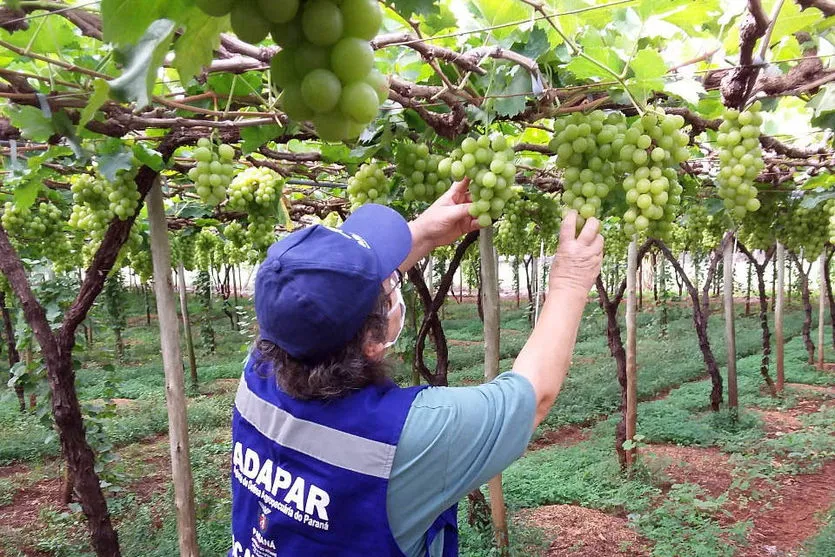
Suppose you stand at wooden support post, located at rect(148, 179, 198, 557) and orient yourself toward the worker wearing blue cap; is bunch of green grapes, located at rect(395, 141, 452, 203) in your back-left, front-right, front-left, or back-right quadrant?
front-left

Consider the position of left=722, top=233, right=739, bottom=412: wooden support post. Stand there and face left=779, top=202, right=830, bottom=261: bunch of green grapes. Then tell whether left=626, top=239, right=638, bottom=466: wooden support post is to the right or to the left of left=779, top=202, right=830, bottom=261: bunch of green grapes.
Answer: right

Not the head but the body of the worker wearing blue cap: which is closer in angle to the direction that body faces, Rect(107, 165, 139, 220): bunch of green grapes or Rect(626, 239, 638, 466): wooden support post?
the wooden support post

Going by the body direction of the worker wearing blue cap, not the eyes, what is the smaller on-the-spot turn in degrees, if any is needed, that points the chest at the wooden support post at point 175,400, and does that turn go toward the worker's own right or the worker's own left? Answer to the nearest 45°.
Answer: approximately 90° to the worker's own left

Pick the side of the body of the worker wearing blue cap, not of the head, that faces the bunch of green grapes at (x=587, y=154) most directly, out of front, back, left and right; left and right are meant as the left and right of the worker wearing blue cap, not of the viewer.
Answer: front

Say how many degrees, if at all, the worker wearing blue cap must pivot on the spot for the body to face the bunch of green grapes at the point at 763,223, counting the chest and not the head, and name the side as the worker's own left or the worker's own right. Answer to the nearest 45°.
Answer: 0° — they already face it

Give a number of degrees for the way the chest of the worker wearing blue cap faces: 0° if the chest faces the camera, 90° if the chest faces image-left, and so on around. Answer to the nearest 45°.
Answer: approximately 225°

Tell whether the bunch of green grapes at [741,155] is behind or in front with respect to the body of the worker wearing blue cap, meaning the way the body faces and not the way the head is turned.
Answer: in front

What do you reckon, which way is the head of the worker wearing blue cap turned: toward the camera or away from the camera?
away from the camera

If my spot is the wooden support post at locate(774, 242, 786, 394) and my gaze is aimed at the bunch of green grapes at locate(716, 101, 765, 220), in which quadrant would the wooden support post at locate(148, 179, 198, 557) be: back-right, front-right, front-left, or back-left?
front-right

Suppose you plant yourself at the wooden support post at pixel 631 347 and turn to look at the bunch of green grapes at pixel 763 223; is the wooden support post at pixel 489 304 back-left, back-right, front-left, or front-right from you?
back-right

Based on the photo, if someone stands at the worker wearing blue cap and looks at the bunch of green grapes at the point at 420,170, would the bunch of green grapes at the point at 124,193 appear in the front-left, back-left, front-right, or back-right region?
front-left

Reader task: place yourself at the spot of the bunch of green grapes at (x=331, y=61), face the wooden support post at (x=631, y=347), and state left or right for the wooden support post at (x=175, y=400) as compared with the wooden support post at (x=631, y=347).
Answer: left

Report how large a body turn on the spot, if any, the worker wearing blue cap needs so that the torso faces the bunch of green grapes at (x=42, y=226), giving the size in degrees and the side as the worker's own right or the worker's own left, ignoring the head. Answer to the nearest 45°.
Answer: approximately 90° to the worker's own left
